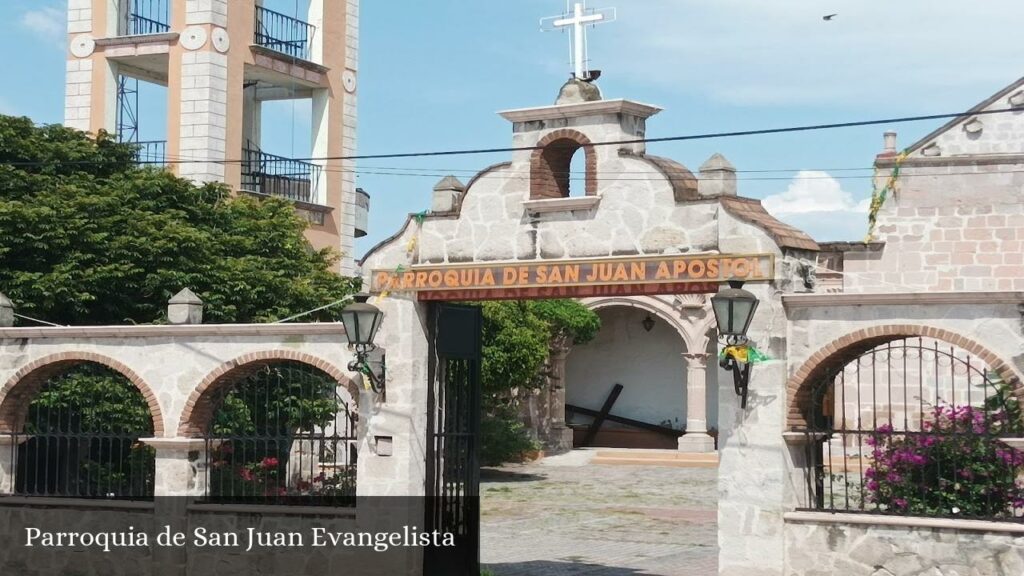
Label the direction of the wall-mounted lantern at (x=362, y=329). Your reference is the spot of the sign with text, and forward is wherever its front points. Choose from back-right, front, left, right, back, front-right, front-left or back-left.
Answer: right

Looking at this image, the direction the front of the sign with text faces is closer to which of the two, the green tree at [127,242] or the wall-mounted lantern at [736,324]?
the wall-mounted lantern

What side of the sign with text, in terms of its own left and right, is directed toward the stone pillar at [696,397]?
back

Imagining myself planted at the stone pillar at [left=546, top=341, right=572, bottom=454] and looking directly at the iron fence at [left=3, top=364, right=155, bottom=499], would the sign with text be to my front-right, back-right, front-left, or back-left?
front-left

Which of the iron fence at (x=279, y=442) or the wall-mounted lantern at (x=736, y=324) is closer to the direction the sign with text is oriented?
the wall-mounted lantern

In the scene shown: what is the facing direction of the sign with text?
toward the camera

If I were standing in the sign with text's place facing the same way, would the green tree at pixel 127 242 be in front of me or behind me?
behind

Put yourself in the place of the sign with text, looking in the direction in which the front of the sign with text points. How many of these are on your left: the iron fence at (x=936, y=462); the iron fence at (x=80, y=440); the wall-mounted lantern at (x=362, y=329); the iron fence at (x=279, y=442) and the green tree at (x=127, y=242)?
1

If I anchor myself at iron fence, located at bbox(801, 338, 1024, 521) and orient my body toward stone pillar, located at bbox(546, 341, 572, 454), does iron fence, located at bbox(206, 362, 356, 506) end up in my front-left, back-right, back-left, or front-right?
front-left

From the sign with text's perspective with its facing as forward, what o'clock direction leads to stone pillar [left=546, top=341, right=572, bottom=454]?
The stone pillar is roughly at 6 o'clock from the sign with text.

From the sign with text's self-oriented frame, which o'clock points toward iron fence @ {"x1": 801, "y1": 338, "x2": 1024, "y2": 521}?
The iron fence is roughly at 9 o'clock from the sign with text.
